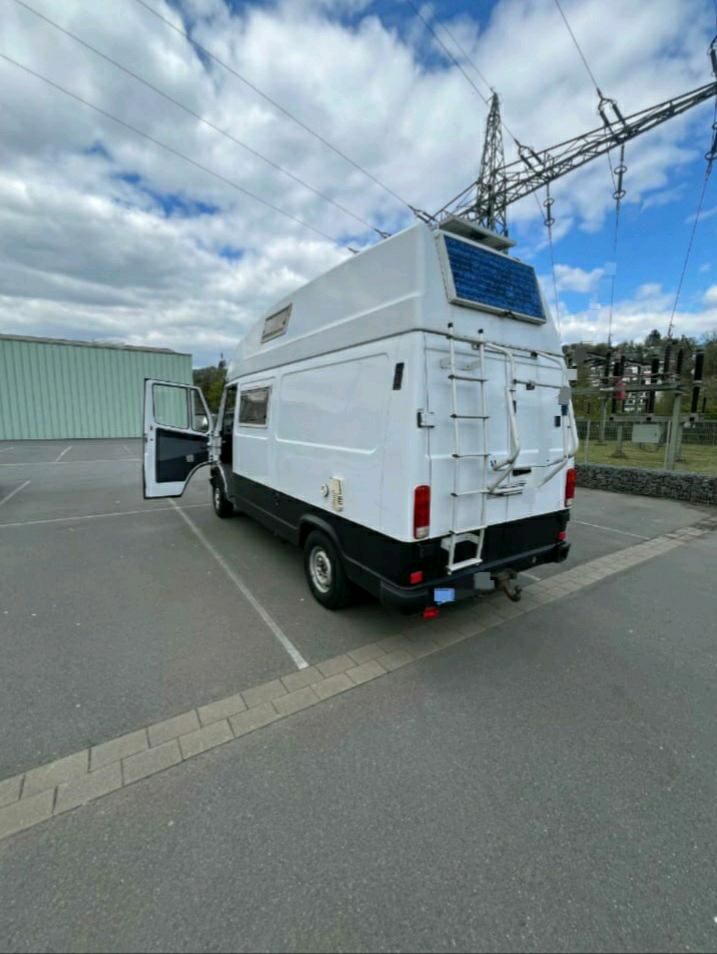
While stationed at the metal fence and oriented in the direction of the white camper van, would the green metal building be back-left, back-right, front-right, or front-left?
front-right

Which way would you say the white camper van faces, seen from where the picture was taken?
facing away from the viewer and to the left of the viewer

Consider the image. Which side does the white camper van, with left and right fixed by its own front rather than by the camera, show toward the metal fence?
right

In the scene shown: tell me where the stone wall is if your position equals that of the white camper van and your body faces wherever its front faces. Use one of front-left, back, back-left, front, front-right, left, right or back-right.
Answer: right

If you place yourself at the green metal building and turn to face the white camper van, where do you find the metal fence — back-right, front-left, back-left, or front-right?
front-left

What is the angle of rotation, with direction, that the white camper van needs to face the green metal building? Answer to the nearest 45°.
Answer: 0° — it already faces it

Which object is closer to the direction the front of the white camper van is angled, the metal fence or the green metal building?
the green metal building
